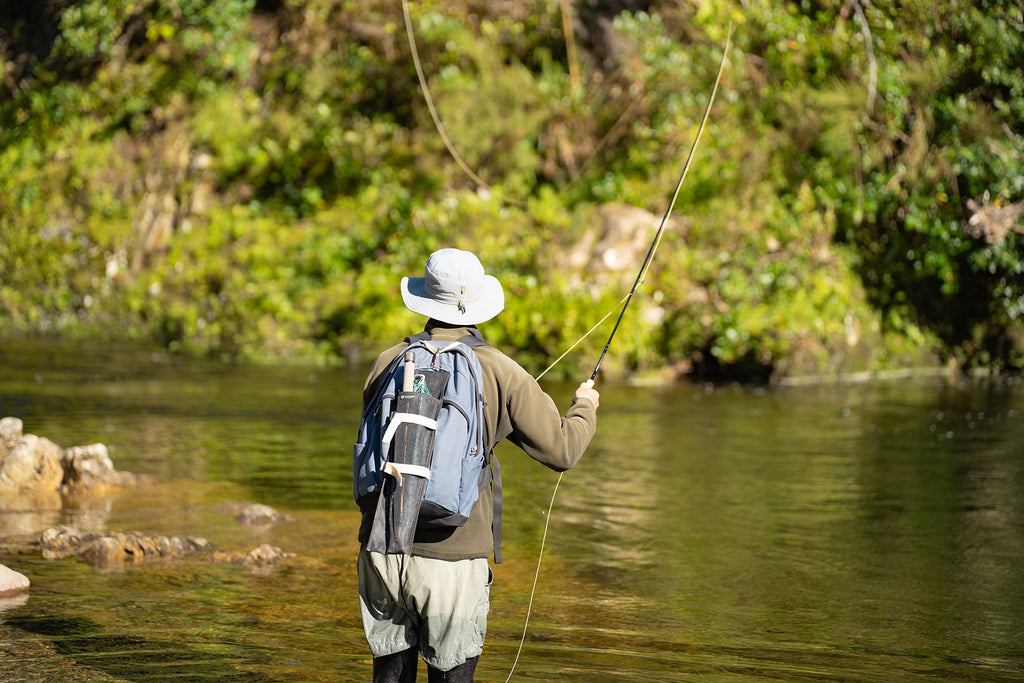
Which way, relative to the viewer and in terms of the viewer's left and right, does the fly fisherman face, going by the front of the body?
facing away from the viewer

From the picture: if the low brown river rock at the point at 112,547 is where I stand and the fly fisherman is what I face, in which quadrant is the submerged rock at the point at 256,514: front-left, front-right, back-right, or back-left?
back-left

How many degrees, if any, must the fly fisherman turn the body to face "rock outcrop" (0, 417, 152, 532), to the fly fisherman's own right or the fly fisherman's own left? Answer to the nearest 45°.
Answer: approximately 45° to the fly fisherman's own left

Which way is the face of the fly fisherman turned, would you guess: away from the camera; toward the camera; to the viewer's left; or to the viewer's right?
away from the camera

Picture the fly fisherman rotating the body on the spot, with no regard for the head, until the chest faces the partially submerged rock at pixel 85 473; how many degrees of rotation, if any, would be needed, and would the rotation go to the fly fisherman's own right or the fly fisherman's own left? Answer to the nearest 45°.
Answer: approximately 45° to the fly fisherman's own left

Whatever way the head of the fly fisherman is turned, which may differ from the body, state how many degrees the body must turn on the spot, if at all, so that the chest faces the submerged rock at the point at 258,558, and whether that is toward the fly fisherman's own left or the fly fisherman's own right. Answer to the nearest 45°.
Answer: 0° — they already face it

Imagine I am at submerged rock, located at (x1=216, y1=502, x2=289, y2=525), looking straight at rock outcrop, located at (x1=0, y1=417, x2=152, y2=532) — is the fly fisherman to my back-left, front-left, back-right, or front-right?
back-left

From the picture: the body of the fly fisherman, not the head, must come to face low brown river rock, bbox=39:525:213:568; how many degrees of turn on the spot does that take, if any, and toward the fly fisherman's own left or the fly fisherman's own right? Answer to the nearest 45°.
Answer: approximately 45° to the fly fisherman's own left
